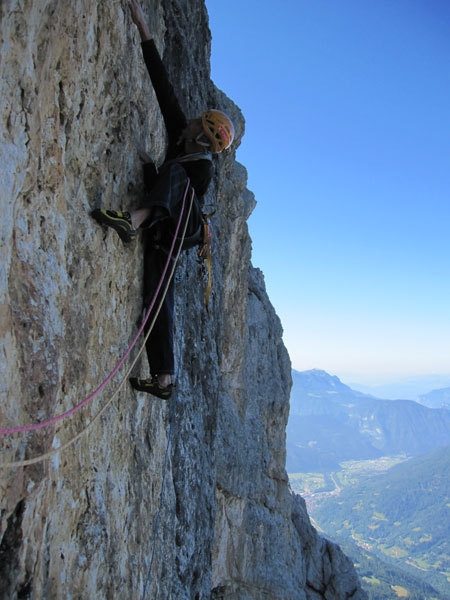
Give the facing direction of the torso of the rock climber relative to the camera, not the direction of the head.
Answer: to the viewer's left
